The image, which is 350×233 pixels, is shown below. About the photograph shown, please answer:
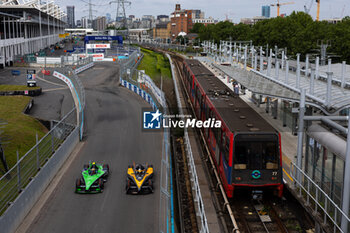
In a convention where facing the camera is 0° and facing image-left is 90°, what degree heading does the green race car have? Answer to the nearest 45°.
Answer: approximately 0°

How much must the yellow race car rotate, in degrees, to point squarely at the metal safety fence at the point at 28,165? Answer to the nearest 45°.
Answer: approximately 90° to its right

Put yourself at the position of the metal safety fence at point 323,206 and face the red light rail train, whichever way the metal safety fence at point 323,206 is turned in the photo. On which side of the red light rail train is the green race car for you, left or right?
left

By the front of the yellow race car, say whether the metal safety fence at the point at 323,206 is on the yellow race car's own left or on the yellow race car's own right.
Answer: on the yellow race car's own left

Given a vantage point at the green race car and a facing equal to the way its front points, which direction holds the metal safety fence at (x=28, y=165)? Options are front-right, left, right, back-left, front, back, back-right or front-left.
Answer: right

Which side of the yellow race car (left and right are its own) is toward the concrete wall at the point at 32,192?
right
